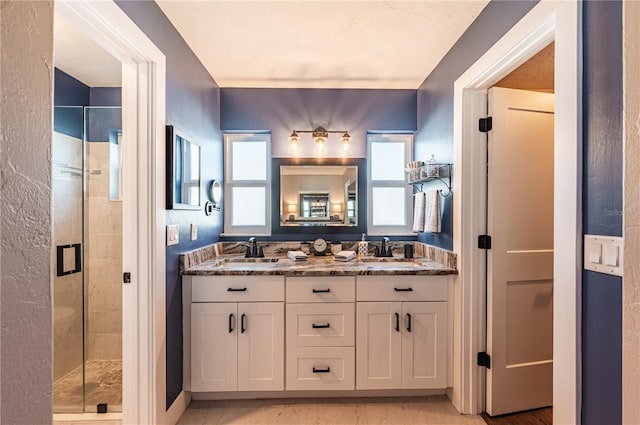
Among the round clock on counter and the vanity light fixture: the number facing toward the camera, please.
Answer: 2

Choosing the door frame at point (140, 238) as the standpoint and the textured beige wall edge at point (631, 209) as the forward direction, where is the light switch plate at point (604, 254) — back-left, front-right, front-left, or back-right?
front-left

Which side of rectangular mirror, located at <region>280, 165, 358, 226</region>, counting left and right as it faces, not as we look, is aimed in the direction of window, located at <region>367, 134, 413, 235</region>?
left

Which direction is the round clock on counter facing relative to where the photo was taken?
toward the camera

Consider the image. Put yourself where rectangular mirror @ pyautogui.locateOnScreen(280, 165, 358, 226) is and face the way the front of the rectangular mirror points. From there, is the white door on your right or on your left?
on your left

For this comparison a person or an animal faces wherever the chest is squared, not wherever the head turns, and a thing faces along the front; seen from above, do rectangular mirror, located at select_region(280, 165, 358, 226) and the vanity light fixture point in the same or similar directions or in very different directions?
same or similar directions

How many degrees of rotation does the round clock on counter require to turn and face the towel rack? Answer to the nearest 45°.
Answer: approximately 45° to its left

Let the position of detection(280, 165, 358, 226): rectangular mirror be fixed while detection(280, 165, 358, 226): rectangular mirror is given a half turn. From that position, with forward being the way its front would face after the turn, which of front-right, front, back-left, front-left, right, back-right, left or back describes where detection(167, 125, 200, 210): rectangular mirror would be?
back-left

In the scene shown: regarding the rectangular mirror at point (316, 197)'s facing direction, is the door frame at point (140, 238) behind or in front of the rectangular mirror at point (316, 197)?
in front

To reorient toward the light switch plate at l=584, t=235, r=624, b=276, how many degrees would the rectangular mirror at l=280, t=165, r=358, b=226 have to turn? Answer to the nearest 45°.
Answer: approximately 45° to its left

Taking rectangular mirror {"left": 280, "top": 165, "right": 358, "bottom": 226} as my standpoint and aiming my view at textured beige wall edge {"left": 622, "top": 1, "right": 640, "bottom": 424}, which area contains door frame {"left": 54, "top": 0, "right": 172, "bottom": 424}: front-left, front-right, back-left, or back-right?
front-right

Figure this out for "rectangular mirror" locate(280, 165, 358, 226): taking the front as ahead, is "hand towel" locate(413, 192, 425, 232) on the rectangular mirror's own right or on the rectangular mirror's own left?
on the rectangular mirror's own left

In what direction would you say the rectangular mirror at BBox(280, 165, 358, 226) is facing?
toward the camera

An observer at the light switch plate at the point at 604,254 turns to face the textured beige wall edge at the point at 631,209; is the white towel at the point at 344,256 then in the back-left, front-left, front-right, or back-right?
back-right

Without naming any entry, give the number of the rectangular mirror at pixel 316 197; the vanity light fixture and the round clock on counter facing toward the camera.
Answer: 3
